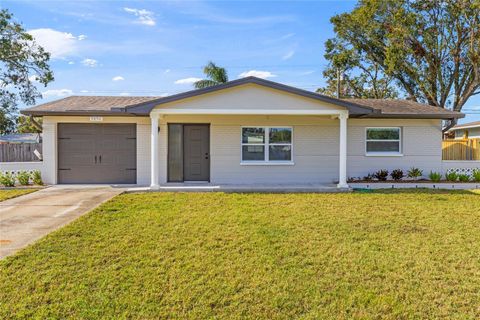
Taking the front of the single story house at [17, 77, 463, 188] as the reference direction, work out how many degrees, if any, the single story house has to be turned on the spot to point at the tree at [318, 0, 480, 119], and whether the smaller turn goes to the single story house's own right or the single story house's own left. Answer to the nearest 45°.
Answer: approximately 135° to the single story house's own left

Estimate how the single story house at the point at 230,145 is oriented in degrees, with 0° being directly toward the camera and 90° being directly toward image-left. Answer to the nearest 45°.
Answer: approximately 0°

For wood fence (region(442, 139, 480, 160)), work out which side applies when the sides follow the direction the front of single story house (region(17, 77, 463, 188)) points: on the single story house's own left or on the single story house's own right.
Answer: on the single story house's own left

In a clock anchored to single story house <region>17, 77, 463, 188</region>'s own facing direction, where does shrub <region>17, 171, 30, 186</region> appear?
The shrub is roughly at 3 o'clock from the single story house.

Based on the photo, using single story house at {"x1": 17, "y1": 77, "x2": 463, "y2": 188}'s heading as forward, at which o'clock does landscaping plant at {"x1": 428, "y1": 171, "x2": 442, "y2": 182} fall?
The landscaping plant is roughly at 9 o'clock from the single story house.

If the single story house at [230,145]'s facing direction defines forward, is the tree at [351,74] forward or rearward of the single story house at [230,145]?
rearward

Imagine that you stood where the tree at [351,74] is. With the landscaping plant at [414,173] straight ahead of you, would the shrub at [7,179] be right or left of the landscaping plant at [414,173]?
right

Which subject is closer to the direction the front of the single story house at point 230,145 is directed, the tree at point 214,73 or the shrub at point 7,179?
the shrub

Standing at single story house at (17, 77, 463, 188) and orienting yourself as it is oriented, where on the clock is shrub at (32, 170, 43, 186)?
The shrub is roughly at 3 o'clock from the single story house.

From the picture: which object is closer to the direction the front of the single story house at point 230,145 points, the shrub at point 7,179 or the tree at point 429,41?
the shrub

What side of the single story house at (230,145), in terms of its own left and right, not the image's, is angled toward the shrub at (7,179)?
right

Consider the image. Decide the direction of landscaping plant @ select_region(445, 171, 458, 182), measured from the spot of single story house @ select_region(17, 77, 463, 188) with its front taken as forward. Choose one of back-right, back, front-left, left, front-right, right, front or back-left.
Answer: left

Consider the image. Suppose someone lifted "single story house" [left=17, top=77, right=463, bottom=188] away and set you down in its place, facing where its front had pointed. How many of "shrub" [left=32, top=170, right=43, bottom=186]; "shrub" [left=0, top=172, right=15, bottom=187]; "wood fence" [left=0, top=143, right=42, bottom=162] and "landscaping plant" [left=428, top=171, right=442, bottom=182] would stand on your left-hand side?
1
